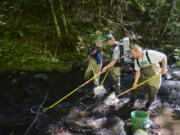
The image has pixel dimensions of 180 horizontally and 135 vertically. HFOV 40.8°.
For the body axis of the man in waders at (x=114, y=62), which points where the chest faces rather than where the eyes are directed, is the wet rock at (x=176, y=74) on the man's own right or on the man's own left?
on the man's own right

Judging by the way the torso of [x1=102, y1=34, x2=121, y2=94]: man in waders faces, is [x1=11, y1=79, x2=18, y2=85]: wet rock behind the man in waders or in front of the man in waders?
in front

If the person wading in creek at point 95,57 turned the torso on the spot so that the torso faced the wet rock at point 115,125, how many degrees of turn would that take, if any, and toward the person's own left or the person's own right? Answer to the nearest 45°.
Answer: approximately 45° to the person's own left

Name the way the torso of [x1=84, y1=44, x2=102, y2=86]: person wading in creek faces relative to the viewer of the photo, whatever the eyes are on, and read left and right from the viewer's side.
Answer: facing the viewer and to the left of the viewer

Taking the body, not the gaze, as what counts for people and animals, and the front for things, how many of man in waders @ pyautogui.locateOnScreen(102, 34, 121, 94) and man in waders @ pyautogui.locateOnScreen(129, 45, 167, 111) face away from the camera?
0

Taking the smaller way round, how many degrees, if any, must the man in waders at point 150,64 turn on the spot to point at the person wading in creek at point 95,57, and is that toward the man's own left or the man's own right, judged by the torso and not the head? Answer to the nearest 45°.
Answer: approximately 90° to the man's own right

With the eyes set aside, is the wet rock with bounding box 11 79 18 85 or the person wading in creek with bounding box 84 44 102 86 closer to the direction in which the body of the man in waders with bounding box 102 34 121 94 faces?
the wet rock

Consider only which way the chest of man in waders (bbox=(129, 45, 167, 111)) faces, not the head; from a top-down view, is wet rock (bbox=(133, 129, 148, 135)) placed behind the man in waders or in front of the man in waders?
in front

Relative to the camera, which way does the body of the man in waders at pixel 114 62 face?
to the viewer's left
